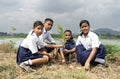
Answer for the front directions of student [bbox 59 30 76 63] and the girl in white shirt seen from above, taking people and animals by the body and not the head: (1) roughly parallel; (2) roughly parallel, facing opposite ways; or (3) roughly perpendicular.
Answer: roughly parallel

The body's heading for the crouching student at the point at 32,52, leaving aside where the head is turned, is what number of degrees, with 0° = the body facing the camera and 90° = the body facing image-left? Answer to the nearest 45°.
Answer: approximately 270°

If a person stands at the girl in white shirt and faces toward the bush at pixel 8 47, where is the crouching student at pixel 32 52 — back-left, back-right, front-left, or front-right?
front-left

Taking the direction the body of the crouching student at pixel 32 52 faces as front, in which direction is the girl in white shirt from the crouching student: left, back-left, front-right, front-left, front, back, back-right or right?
front

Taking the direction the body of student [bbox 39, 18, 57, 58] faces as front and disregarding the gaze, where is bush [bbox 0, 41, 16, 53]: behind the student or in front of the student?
behind

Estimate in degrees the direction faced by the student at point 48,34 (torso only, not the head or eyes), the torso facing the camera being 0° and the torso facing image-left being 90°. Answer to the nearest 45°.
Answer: approximately 315°

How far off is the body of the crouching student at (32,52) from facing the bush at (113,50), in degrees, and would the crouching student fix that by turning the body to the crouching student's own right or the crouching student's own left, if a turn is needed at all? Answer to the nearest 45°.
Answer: approximately 45° to the crouching student's own left

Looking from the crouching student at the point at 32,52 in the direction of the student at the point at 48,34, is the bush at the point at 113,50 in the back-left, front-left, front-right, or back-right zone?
front-right

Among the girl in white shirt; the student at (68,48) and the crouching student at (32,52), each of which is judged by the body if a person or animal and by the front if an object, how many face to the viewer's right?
1

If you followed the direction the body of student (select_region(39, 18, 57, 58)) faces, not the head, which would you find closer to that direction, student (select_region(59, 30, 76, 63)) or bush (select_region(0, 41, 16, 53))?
the student

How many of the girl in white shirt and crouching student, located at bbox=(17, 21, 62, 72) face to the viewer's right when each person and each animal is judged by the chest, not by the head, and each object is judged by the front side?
1

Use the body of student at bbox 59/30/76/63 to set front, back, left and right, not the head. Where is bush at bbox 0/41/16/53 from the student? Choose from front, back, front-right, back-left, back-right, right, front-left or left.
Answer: right
